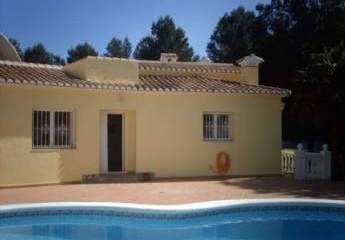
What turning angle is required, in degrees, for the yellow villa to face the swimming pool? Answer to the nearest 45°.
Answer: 0° — it already faces it

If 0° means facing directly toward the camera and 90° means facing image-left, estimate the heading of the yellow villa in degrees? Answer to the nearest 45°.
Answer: approximately 0°

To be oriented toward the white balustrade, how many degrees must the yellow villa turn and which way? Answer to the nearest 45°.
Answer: approximately 90° to its left

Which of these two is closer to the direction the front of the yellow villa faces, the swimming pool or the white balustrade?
the swimming pool
